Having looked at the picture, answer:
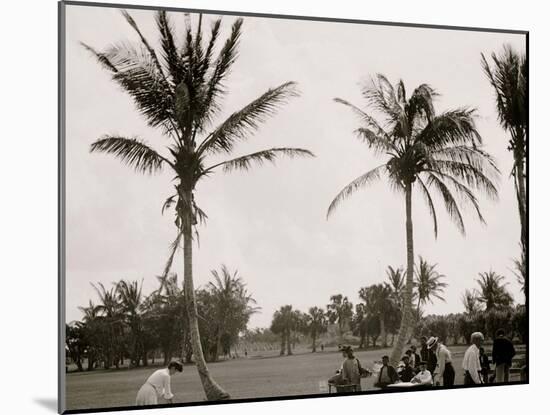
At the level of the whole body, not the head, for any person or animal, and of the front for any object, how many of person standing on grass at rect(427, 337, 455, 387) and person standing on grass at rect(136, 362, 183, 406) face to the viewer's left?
1

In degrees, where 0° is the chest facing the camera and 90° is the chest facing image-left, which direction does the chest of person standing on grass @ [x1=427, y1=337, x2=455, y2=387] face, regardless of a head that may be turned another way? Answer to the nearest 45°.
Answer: approximately 90°

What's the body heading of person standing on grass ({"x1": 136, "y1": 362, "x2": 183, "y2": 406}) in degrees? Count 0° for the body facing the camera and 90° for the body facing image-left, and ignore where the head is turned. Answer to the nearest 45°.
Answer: approximately 270°

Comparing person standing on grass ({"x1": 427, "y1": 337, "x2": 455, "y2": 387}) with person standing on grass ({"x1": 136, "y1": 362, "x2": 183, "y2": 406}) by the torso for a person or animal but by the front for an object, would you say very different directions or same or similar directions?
very different directions

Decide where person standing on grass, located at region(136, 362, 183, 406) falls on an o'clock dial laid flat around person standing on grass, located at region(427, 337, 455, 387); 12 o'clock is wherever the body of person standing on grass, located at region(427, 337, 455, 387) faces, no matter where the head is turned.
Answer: person standing on grass, located at region(136, 362, 183, 406) is roughly at 11 o'clock from person standing on grass, located at region(427, 337, 455, 387).
